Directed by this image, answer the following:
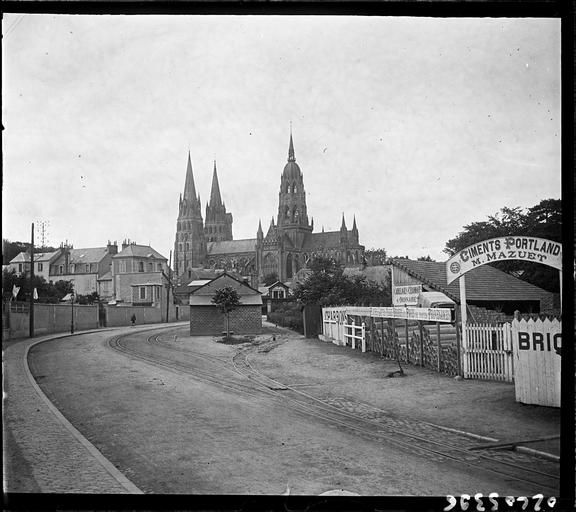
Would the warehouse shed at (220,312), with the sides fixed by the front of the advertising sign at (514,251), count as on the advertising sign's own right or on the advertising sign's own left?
on the advertising sign's own right

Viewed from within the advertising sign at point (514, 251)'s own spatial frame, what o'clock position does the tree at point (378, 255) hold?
The tree is roughly at 4 o'clock from the advertising sign.

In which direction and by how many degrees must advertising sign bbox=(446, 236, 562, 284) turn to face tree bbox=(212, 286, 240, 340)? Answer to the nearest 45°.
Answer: approximately 90° to its right

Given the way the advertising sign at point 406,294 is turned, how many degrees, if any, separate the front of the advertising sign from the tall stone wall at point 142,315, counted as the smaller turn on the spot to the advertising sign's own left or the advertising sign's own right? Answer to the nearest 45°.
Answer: approximately 135° to the advertising sign's own right

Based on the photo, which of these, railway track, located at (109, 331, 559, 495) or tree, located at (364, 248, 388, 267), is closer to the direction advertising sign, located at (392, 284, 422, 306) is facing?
the railway track

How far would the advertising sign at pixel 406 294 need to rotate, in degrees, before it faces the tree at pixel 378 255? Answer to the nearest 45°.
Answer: approximately 180°

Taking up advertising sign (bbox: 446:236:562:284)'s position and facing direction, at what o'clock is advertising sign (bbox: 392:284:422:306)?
advertising sign (bbox: 392:284:422:306) is roughly at 4 o'clock from advertising sign (bbox: 446:236:562:284).

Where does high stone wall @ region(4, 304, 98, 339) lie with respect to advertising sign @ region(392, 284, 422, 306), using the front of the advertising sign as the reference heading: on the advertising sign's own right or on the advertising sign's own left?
on the advertising sign's own right
